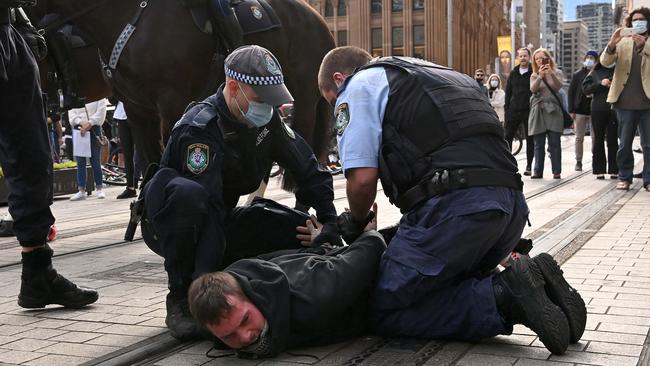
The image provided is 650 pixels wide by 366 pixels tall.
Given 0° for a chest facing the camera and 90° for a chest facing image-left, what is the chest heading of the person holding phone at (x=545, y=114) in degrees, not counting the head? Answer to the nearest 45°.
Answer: approximately 0°

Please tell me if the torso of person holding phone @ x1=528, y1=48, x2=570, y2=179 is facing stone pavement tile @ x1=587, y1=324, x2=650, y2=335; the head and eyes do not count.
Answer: yes

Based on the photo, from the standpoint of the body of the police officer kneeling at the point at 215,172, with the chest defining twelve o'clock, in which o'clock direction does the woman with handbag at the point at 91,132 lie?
The woman with handbag is roughly at 7 o'clock from the police officer kneeling.

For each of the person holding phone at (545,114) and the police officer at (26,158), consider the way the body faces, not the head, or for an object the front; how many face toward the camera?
1

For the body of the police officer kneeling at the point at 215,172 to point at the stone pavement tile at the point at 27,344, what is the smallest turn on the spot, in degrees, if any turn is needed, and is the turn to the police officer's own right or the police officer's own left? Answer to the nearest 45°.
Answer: approximately 135° to the police officer's own right

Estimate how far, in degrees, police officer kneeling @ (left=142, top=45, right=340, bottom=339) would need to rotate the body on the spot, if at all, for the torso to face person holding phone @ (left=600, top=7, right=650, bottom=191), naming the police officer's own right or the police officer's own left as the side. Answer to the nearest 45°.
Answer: approximately 90° to the police officer's own left

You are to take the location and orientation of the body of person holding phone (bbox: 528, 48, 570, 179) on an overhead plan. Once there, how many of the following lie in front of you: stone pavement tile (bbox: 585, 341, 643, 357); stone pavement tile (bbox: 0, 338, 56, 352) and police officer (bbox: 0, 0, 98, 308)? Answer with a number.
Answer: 3

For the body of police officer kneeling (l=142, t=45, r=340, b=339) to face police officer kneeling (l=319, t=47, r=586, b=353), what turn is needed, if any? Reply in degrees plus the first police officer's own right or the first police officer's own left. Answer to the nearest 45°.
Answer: approximately 45° to the first police officer's own left

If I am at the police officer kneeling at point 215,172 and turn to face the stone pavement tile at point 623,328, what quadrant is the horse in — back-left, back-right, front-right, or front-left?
back-left

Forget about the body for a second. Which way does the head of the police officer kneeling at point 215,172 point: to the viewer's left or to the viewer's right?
to the viewer's right

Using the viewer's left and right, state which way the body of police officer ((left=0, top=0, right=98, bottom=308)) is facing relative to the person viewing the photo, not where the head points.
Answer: facing to the right of the viewer
